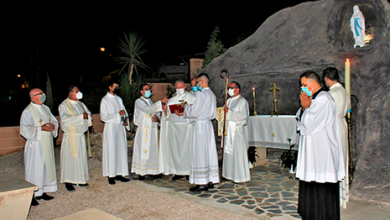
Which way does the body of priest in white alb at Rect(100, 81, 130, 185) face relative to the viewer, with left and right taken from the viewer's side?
facing the viewer and to the right of the viewer

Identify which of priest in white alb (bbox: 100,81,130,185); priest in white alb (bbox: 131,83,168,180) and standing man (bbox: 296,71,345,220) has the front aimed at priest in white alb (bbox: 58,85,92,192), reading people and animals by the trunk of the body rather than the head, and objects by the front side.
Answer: the standing man

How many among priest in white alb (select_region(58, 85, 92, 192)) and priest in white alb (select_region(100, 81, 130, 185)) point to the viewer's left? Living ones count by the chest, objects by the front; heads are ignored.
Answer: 0

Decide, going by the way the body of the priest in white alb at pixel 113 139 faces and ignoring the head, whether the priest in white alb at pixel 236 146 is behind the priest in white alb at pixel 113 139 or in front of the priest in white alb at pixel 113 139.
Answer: in front

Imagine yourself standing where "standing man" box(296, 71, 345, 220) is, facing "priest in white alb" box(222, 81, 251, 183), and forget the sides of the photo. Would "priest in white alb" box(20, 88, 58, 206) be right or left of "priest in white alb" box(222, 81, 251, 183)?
left

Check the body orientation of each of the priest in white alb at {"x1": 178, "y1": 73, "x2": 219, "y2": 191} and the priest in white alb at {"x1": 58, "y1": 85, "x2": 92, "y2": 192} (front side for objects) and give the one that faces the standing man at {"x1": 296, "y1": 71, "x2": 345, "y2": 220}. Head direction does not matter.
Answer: the priest in white alb at {"x1": 58, "y1": 85, "x2": 92, "y2": 192}

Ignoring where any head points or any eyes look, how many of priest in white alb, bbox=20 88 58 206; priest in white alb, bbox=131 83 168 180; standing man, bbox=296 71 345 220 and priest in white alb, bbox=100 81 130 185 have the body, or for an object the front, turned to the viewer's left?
1

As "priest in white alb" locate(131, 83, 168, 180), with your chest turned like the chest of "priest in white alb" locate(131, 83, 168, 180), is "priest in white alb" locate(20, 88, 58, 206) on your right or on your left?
on your right

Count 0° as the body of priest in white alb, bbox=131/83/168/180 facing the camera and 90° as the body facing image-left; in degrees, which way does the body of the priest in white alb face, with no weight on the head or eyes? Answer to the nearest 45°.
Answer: approximately 315°

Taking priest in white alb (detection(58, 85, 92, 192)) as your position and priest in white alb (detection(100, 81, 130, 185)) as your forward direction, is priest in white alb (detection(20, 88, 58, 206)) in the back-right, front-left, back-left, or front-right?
back-right
